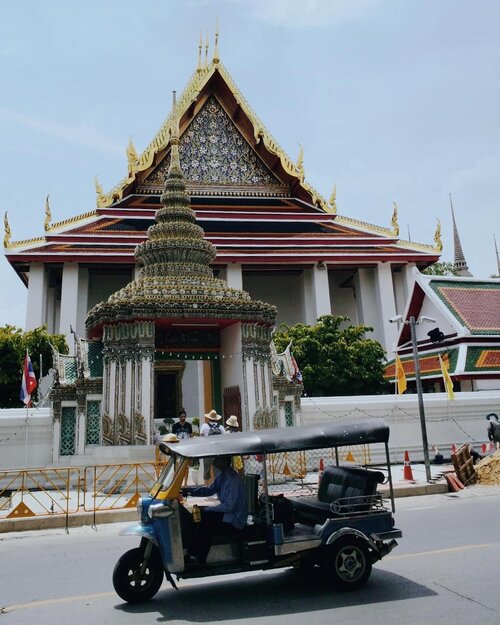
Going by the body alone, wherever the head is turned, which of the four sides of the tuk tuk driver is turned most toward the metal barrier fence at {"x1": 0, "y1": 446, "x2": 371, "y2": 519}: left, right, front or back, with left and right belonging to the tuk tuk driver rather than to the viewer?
right

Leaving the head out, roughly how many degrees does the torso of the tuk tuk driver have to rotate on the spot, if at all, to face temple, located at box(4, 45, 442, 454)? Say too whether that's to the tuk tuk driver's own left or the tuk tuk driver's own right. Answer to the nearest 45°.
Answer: approximately 90° to the tuk tuk driver's own right

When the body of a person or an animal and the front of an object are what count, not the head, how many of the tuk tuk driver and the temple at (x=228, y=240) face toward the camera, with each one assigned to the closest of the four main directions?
1

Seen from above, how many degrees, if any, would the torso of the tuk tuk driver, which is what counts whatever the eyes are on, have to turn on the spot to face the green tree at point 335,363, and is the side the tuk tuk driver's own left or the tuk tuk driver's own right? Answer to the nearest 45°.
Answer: approximately 90° to the tuk tuk driver's own right

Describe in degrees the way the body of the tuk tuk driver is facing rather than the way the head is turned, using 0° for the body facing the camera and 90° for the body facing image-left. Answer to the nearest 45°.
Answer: approximately 90°

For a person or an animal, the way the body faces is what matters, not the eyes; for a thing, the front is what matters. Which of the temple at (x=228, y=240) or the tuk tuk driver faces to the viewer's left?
the tuk tuk driver

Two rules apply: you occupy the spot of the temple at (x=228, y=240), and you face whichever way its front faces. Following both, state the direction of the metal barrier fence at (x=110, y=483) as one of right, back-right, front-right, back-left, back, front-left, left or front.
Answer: front

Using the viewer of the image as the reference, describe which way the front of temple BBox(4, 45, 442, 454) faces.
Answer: facing the viewer

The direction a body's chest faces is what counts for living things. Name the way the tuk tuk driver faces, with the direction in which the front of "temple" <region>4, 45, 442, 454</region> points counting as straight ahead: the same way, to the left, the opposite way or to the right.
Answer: to the right

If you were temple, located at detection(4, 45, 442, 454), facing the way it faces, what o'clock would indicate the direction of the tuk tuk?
The tuk tuk is roughly at 12 o'clock from the temple.
